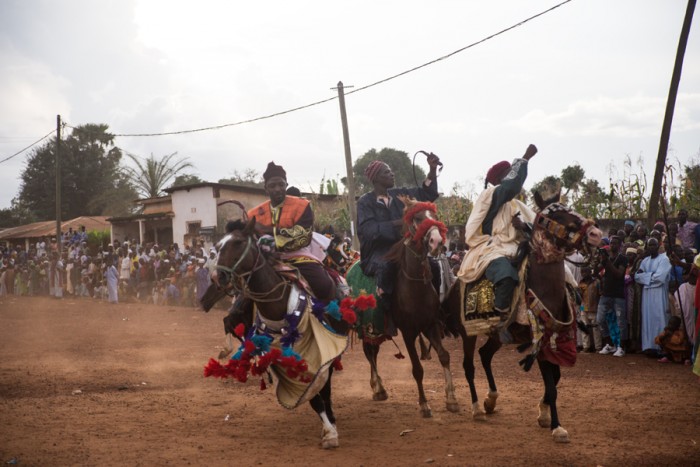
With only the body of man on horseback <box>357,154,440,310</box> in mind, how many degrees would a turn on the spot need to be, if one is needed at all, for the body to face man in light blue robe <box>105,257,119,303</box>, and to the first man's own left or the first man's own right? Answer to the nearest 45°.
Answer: approximately 180°

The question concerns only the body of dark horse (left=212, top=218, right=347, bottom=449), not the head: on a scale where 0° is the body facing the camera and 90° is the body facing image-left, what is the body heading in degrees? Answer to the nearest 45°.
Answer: approximately 45°

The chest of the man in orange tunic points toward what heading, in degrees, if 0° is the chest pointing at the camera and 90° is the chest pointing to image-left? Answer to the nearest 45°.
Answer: approximately 45°

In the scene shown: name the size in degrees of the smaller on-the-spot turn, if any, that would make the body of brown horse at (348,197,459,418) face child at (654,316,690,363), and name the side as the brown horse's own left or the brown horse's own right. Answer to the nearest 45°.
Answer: approximately 90° to the brown horse's own left

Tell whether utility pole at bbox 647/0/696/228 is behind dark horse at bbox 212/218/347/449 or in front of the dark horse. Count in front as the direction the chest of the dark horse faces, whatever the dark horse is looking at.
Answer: behind

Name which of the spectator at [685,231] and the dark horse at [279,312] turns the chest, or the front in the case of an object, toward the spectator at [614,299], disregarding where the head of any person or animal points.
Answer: the spectator at [685,231]

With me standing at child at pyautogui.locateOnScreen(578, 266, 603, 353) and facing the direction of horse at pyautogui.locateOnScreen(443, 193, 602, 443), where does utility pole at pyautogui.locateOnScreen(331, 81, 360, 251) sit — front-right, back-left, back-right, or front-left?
back-right

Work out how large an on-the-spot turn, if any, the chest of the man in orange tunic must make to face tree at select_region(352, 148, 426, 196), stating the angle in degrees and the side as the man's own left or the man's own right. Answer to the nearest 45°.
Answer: approximately 135° to the man's own right

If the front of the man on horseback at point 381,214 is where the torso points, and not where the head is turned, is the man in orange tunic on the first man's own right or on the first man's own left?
on the first man's own right

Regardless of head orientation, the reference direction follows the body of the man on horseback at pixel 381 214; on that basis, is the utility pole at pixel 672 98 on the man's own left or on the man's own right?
on the man's own left

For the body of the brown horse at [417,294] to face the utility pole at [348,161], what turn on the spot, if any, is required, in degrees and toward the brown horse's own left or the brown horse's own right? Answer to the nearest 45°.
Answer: approximately 135° to the brown horse's own left

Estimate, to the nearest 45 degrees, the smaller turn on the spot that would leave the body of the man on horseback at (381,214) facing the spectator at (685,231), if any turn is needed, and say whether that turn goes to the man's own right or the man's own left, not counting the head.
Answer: approximately 90° to the man's own left

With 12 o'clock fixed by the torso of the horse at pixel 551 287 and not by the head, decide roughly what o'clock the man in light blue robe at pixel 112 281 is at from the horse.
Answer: The man in light blue robe is roughly at 6 o'clock from the horse.

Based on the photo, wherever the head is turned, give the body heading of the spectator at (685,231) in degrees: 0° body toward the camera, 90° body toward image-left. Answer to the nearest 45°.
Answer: approximately 45°
